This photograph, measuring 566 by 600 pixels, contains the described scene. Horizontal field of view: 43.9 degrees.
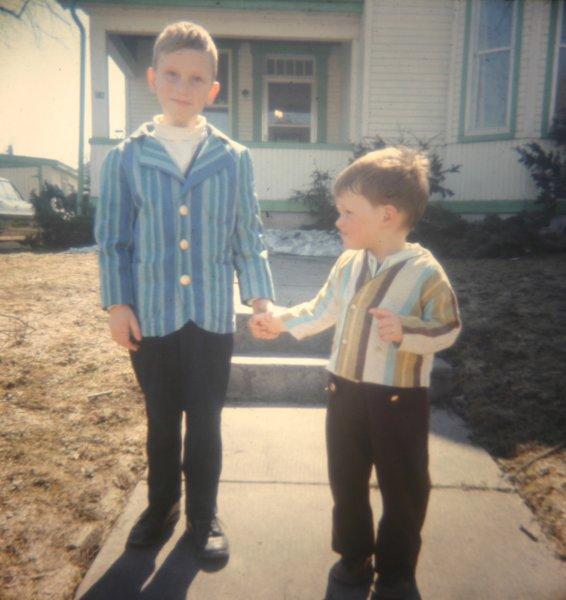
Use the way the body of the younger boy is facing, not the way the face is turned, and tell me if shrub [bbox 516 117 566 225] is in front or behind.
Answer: behind

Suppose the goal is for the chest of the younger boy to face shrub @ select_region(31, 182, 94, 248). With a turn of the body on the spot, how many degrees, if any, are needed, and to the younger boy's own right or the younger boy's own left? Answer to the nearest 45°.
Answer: approximately 90° to the younger boy's own right

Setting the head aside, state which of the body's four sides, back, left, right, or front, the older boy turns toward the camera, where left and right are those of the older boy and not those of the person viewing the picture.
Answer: front

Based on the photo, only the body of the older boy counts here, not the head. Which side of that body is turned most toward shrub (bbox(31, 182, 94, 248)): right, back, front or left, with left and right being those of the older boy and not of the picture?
back

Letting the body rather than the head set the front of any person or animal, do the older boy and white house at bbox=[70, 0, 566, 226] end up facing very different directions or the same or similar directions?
same or similar directions

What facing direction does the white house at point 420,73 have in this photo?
toward the camera

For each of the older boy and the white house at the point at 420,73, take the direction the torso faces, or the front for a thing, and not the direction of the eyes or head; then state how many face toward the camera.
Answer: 2

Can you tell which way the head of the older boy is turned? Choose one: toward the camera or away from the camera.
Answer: toward the camera

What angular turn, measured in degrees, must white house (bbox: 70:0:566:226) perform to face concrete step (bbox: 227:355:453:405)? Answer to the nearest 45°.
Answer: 0° — it already faces it

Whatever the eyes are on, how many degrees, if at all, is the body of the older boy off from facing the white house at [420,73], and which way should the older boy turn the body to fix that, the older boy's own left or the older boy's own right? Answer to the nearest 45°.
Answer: approximately 135° to the older boy's own left

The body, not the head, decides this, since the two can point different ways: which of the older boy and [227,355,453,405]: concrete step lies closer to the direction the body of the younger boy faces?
the older boy

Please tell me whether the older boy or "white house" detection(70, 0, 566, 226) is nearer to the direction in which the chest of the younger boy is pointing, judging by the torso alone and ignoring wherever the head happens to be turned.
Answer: the older boy

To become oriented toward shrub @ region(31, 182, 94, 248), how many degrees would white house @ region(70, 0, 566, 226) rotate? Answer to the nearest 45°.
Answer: approximately 90° to its right

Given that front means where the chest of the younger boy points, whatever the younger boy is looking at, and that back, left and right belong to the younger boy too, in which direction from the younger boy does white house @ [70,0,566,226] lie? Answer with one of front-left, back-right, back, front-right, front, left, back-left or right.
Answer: back-right

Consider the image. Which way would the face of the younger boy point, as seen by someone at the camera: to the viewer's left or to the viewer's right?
to the viewer's left
